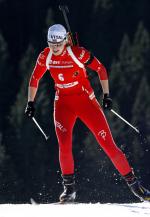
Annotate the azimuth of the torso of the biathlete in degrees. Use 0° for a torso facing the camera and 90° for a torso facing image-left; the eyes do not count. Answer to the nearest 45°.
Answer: approximately 0°
